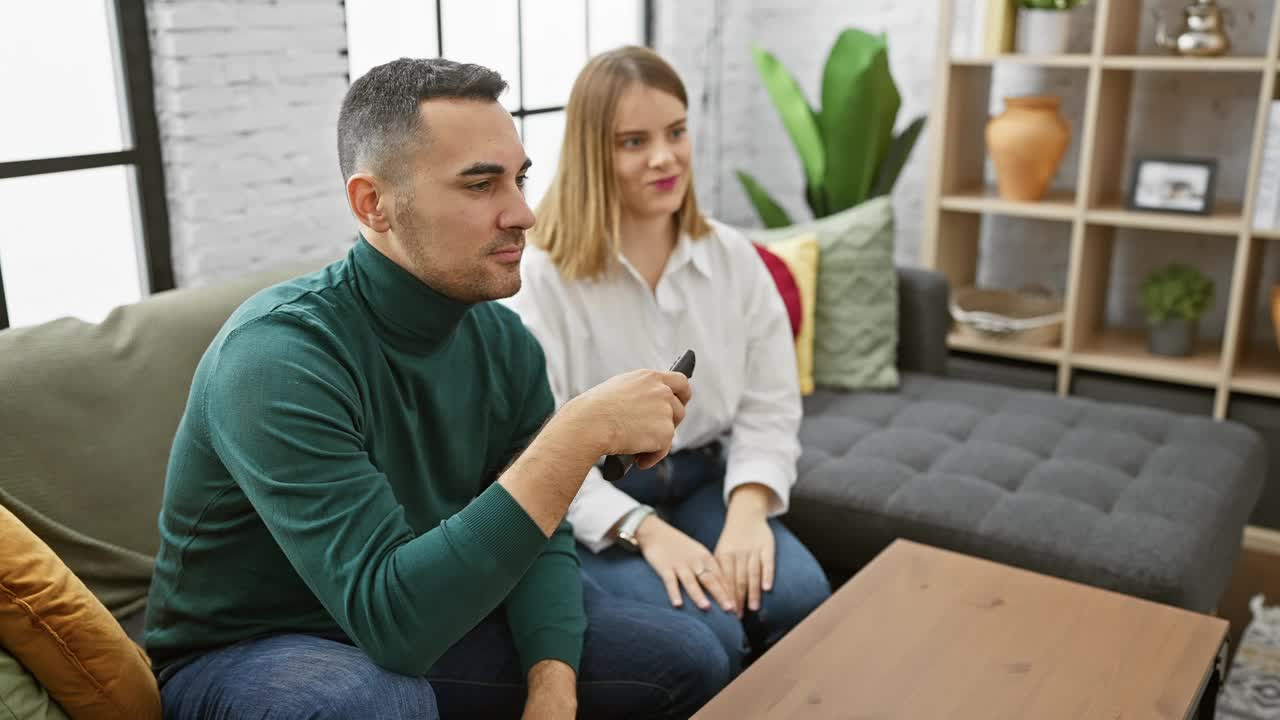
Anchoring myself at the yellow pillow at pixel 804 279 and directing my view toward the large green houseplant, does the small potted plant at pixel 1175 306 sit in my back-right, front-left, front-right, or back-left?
front-right

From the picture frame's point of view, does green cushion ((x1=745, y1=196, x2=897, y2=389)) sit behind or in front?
in front

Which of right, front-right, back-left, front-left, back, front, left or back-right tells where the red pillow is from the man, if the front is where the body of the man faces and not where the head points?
left

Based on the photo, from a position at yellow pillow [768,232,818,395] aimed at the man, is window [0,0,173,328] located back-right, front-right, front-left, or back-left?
front-right

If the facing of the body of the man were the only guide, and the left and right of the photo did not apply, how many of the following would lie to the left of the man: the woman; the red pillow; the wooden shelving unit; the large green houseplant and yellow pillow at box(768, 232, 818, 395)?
5

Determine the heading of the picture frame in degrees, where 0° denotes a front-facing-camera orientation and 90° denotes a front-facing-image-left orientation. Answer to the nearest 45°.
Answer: approximately 0°

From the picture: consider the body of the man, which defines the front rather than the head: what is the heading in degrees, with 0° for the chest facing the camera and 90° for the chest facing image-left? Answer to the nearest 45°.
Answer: approximately 315°

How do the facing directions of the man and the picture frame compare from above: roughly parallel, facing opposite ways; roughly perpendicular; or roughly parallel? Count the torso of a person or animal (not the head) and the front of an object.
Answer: roughly perpendicular

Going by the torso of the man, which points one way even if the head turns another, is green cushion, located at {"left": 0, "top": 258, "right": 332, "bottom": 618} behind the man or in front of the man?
behind

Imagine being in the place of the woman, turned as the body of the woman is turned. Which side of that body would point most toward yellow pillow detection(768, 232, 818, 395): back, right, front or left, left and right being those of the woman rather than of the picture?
left
